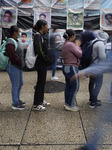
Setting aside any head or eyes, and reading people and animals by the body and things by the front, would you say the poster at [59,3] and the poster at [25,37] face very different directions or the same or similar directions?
same or similar directions

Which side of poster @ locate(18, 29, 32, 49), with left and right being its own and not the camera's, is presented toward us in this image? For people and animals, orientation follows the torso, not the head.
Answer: front

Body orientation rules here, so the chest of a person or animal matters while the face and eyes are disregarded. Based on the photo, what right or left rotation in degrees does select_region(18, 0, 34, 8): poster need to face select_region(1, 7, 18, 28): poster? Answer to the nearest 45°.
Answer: approximately 90° to its right

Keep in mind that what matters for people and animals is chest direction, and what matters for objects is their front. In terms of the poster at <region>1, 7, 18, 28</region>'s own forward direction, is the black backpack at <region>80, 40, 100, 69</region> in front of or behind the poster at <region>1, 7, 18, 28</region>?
in front

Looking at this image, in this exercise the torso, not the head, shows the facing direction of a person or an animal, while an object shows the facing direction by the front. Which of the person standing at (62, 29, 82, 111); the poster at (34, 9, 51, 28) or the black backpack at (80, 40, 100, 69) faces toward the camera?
the poster

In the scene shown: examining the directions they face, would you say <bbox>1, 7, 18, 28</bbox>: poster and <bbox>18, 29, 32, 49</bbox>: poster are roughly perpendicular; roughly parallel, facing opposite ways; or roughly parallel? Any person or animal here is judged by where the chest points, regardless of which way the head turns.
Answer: roughly parallel

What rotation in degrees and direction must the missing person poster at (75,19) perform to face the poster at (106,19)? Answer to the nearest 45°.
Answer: approximately 90° to its left

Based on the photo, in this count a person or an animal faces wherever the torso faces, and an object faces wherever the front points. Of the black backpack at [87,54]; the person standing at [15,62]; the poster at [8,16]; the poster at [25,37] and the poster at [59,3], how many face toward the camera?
3

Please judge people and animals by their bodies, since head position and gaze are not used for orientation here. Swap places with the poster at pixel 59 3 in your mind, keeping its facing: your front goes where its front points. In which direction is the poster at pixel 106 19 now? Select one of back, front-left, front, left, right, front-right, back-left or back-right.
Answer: left

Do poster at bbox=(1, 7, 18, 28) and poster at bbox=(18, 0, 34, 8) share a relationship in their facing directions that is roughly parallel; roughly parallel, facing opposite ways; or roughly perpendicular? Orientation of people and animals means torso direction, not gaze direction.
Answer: roughly parallel

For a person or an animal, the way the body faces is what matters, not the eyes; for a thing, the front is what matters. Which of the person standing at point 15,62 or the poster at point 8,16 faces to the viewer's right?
the person standing

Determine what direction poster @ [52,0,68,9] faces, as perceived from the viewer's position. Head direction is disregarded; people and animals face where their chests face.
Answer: facing the viewer

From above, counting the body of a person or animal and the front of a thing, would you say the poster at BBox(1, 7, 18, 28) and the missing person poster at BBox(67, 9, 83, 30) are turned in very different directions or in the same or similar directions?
same or similar directions

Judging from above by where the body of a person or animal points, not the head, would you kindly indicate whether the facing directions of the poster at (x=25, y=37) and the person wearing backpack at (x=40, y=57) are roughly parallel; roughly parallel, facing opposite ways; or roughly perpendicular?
roughly perpendicular
